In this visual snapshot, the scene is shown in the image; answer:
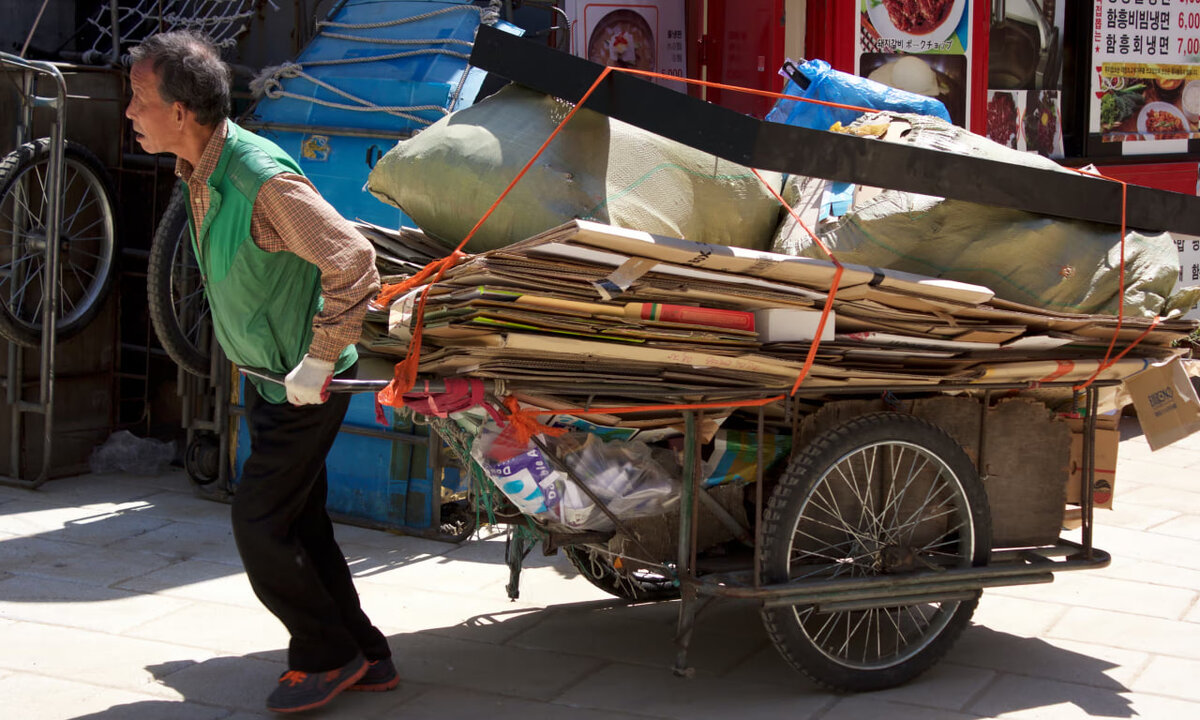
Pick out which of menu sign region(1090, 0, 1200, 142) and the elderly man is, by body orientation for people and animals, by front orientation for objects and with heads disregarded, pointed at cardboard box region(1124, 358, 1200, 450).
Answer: the menu sign

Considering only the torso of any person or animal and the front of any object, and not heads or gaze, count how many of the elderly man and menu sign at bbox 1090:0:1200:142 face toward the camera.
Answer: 1

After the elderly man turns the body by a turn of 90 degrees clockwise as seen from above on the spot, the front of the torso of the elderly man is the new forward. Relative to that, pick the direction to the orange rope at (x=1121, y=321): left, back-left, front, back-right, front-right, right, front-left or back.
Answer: right

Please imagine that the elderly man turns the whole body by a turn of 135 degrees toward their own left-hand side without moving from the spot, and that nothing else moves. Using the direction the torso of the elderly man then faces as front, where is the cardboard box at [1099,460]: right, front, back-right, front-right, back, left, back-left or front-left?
front-left

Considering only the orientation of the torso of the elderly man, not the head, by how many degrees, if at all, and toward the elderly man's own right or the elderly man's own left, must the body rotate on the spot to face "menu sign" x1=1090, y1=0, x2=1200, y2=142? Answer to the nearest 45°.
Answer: approximately 135° to the elderly man's own right

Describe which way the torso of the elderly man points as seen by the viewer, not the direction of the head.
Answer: to the viewer's left

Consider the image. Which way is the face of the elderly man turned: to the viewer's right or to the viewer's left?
to the viewer's left

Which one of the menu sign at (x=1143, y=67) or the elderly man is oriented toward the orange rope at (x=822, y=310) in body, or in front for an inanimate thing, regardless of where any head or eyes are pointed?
the menu sign

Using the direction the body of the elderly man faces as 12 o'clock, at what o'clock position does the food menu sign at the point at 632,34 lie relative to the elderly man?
The food menu sign is roughly at 4 o'clock from the elderly man.

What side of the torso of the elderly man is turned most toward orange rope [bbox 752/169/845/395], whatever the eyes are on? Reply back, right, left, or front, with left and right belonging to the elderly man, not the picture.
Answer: back

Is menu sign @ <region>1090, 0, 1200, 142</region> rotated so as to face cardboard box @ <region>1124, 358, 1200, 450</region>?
yes

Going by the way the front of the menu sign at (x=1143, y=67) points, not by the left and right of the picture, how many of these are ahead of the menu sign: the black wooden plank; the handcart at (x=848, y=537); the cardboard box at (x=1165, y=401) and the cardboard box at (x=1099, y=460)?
4

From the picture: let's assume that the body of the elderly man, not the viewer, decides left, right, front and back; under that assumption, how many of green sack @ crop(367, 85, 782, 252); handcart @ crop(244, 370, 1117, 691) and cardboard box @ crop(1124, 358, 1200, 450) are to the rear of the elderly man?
3

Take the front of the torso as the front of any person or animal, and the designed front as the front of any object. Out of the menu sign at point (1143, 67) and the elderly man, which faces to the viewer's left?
the elderly man

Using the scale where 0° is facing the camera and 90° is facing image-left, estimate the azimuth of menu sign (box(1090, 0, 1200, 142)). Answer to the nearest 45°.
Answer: approximately 0°
